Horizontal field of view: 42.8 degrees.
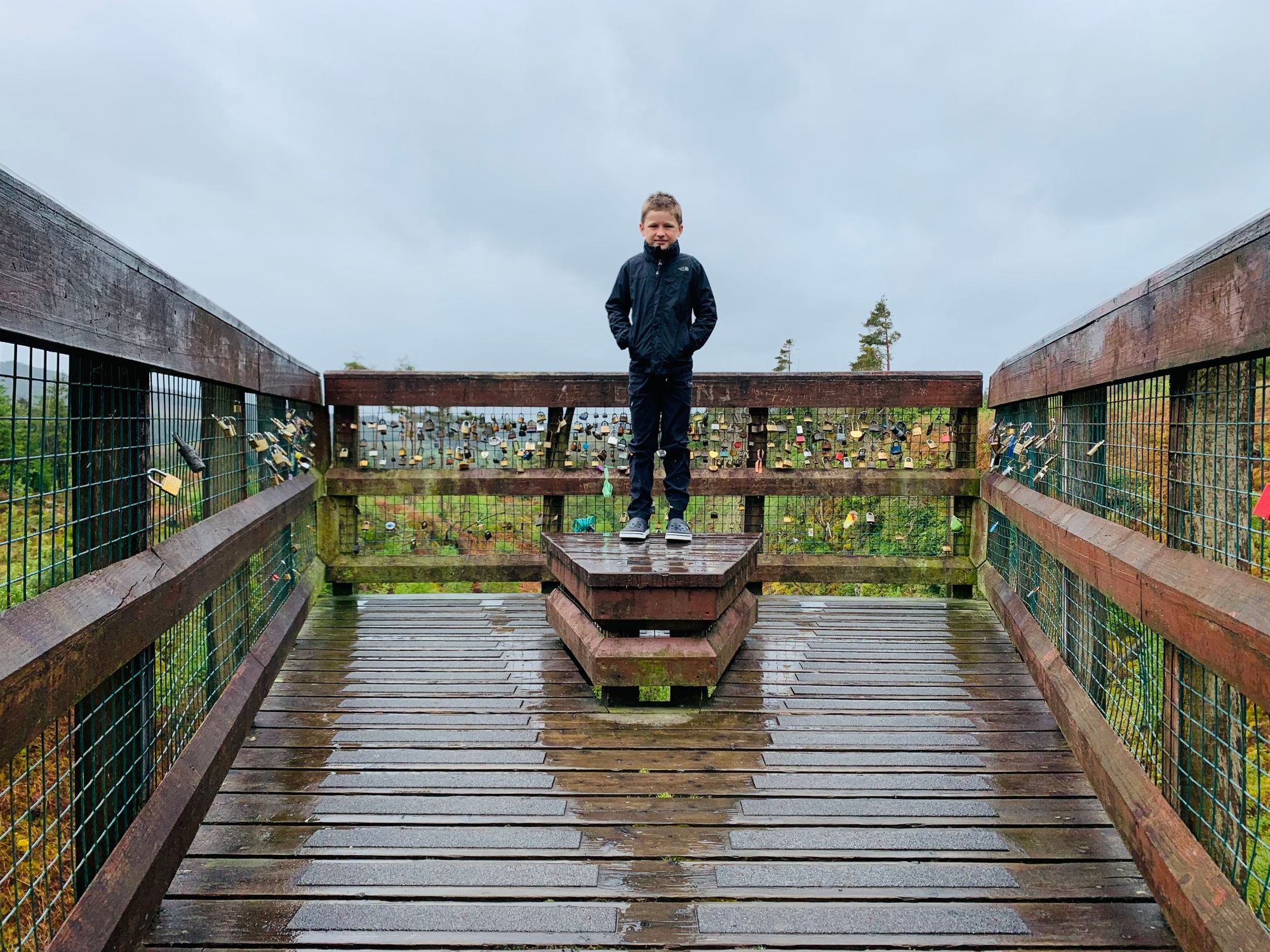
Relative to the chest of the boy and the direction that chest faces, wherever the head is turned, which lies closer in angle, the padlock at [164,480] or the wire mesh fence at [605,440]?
the padlock

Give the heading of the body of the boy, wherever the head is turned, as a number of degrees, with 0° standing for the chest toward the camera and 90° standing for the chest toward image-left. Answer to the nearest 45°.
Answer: approximately 0°

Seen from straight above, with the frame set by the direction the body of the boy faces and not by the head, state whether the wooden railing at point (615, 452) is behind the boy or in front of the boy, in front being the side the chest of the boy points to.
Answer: behind

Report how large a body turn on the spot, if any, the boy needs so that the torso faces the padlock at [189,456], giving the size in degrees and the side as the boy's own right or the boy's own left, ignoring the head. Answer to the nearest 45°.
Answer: approximately 45° to the boy's own right

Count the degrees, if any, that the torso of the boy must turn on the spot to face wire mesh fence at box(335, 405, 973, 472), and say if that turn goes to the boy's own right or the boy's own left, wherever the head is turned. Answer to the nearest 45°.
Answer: approximately 180°
